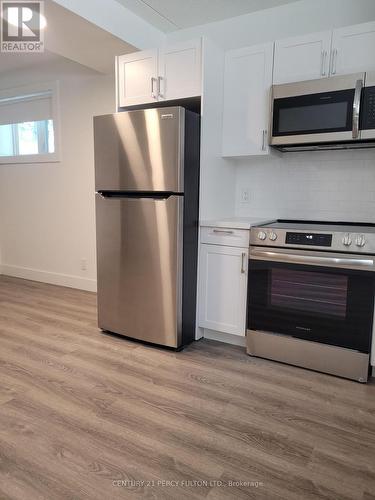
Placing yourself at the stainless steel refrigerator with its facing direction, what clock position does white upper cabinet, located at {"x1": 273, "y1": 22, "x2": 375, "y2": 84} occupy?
The white upper cabinet is roughly at 8 o'clock from the stainless steel refrigerator.

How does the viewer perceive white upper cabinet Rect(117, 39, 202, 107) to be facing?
facing the viewer and to the left of the viewer

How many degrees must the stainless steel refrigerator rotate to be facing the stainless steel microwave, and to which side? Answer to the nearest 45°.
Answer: approximately 135° to its left

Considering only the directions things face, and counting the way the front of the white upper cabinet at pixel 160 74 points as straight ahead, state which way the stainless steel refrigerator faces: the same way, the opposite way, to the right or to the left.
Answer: the same way

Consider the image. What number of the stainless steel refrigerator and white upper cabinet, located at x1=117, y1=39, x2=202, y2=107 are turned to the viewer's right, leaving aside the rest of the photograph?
0

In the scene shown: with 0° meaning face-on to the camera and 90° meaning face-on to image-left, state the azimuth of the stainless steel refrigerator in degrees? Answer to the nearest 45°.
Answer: approximately 45°

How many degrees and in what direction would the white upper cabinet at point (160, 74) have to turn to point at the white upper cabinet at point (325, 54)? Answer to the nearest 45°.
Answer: approximately 135° to its left

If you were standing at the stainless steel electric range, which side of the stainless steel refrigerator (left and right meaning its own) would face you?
left
